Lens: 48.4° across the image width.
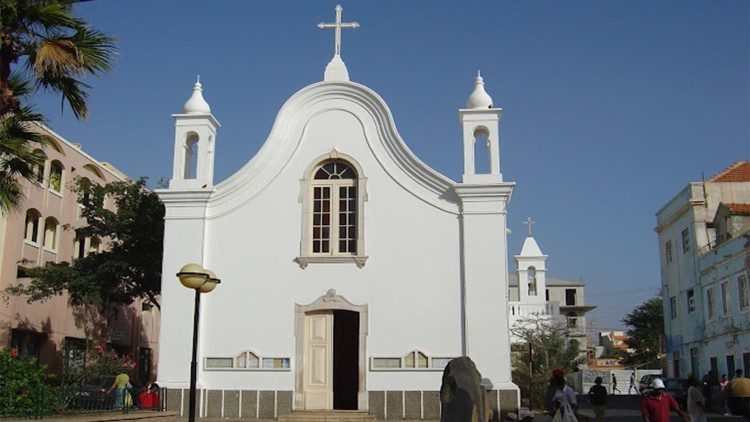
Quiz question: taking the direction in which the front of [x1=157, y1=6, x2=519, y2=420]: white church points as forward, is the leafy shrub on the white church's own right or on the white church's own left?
on the white church's own right

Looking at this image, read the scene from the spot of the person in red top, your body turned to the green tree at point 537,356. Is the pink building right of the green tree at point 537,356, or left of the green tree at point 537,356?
left

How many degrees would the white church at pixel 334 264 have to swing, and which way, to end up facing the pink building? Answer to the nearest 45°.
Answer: approximately 135° to its right

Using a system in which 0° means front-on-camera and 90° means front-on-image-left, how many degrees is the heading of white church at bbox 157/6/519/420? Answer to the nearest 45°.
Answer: approximately 0°

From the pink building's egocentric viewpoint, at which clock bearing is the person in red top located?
The person in red top is roughly at 1 o'clock from the pink building.

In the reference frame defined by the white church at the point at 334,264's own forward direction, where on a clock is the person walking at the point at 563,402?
The person walking is roughly at 11 o'clock from the white church.

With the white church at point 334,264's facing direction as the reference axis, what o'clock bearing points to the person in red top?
The person in red top is roughly at 11 o'clock from the white church.
